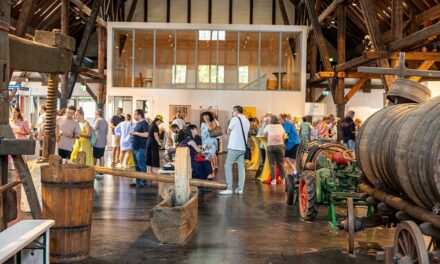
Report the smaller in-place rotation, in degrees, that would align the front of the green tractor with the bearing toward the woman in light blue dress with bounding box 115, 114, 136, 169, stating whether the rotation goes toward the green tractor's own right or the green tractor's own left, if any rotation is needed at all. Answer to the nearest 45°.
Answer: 0° — it already faces them

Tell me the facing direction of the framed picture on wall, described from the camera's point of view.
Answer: facing the viewer

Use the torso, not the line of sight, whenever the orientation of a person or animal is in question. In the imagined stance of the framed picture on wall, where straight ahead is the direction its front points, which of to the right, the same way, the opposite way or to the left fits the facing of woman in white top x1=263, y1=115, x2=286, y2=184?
the opposite way

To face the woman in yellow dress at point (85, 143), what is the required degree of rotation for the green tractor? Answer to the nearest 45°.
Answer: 0° — it already faces them

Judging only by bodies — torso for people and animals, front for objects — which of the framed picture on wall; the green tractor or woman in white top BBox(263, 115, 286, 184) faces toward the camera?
the framed picture on wall

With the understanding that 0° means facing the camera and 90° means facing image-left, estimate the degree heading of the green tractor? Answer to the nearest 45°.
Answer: approximately 135°

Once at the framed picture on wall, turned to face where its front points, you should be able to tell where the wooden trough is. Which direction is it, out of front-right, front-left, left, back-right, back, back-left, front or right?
front

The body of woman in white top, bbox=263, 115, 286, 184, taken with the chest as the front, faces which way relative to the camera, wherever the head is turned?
away from the camera

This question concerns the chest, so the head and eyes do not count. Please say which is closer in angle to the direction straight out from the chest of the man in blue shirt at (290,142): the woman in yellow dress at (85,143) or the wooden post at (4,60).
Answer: the woman in yellow dress

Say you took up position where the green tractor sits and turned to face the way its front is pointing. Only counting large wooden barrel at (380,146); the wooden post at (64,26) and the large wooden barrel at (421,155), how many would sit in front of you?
1
